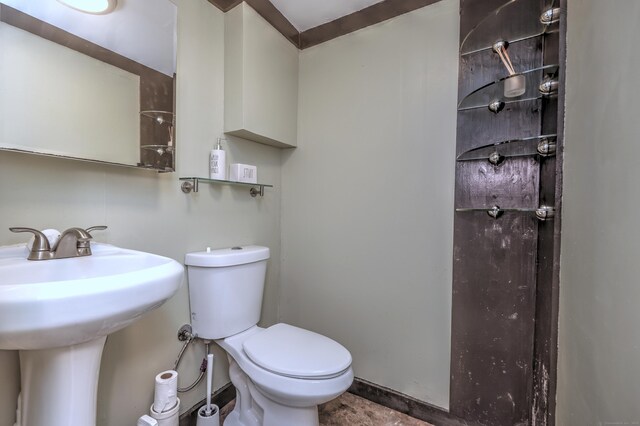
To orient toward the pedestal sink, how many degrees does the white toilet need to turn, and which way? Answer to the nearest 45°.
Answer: approximately 90° to its right

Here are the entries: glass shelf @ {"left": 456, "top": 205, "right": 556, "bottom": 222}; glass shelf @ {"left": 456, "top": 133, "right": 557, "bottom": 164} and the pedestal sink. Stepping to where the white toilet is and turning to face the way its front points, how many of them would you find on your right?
1

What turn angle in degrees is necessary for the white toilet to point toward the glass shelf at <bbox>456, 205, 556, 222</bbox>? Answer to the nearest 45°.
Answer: approximately 45° to its left

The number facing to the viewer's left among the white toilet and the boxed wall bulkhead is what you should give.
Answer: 0

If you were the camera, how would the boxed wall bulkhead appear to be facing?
facing the viewer and to the right of the viewer
